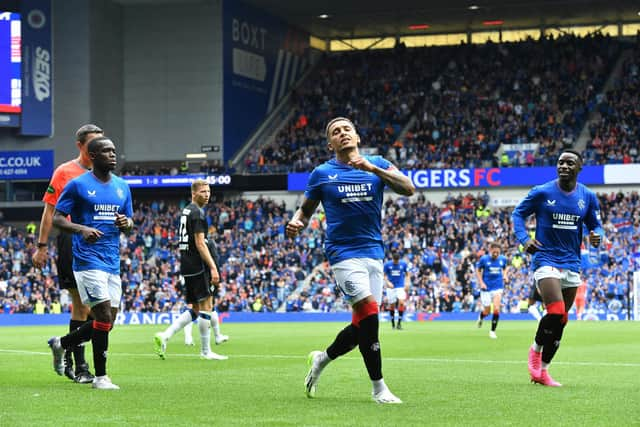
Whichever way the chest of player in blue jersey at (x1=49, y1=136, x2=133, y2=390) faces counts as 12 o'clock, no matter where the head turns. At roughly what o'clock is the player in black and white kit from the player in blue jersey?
The player in black and white kit is roughly at 8 o'clock from the player in blue jersey.

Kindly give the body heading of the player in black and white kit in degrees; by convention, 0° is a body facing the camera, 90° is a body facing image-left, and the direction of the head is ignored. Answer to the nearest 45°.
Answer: approximately 270°

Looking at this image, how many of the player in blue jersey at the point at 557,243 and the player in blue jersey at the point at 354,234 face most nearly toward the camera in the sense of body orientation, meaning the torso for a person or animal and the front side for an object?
2

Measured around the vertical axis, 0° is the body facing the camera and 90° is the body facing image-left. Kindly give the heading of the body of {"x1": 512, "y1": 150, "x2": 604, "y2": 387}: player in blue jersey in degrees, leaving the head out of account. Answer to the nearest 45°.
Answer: approximately 0°

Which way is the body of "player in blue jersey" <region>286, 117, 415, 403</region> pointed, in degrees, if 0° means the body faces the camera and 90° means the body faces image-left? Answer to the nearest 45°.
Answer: approximately 0°

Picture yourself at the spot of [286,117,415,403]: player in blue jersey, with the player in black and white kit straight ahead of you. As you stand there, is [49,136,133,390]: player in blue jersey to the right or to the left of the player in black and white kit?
left

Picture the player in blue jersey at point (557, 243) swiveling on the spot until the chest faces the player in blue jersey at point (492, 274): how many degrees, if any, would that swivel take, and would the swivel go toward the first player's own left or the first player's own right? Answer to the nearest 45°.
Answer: approximately 180°

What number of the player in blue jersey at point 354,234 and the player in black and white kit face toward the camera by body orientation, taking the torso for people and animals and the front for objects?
1

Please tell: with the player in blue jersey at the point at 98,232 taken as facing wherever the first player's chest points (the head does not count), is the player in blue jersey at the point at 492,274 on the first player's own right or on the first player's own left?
on the first player's own left

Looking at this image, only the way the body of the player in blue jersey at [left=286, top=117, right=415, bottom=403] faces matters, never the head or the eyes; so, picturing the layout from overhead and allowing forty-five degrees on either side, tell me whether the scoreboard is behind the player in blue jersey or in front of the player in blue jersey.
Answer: behind
